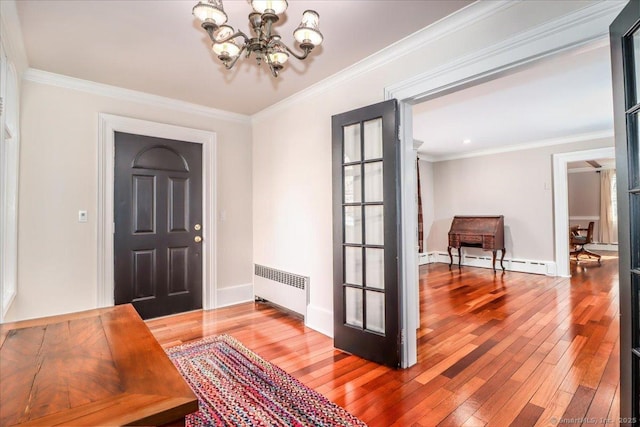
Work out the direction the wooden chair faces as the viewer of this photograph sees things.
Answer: facing to the left of the viewer

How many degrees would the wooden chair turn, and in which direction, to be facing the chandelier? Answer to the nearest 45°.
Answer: approximately 90° to its left

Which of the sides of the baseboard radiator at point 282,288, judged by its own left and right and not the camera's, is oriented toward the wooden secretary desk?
back

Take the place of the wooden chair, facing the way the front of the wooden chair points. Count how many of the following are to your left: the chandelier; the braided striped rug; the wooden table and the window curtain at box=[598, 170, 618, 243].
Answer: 3

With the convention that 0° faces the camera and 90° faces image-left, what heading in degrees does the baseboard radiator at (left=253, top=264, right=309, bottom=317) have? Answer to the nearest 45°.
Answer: approximately 45°

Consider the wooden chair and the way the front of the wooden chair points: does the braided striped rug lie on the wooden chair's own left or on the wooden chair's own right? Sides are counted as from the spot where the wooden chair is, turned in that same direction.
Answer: on the wooden chair's own left

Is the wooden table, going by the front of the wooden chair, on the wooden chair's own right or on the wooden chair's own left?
on the wooden chair's own left

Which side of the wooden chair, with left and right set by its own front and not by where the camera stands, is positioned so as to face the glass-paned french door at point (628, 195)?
left

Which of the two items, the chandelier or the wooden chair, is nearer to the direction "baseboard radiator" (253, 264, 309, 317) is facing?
the chandelier

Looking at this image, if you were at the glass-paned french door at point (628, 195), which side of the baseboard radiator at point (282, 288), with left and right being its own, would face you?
left

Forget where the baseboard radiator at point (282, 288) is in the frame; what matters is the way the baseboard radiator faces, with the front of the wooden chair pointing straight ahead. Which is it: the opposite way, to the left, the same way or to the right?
to the left
